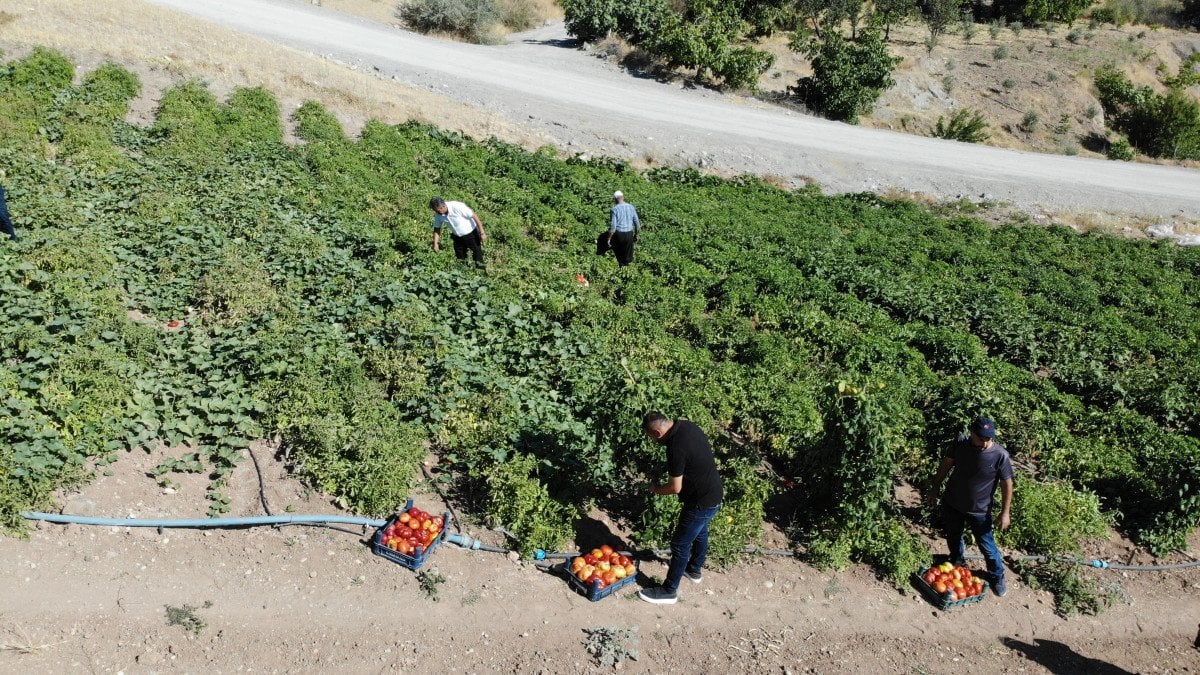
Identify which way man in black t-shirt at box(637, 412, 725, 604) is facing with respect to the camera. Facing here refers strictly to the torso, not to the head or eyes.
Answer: to the viewer's left

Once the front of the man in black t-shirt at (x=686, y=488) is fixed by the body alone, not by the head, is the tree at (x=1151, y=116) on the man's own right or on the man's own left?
on the man's own right

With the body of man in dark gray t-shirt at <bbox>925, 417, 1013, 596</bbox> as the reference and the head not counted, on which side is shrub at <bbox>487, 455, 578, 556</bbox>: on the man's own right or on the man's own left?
on the man's own right

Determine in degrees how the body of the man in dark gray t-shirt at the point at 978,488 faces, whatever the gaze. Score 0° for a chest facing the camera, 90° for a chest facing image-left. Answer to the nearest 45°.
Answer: approximately 0°

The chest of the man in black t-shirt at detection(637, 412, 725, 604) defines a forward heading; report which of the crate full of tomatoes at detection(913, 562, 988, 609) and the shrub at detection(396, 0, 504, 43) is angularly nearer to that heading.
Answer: the shrub

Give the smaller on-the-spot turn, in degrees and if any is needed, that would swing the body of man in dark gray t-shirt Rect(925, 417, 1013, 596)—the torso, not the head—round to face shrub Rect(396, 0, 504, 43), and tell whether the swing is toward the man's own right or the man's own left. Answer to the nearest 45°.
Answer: approximately 135° to the man's own right

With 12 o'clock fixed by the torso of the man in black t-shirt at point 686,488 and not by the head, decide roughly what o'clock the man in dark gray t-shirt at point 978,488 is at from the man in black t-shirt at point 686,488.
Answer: the man in dark gray t-shirt at point 978,488 is roughly at 5 o'clock from the man in black t-shirt at point 686,488.

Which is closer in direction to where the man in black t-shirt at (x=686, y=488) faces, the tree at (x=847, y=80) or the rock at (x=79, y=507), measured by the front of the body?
the rock
